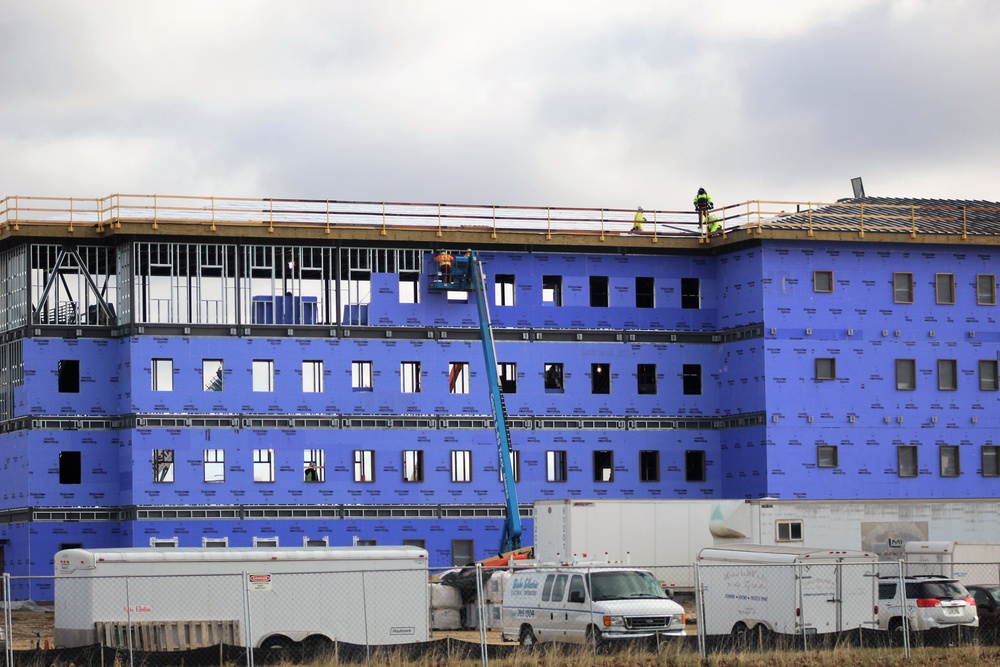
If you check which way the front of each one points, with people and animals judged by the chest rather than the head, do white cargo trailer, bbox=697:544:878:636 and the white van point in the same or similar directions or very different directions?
very different directions

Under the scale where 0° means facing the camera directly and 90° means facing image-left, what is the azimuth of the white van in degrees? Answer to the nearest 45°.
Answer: approximately 315°

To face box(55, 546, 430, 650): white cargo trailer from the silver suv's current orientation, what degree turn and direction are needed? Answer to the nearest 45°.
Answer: approximately 90° to its left

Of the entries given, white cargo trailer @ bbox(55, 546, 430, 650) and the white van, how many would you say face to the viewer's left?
1

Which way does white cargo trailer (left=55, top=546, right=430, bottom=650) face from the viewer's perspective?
to the viewer's left

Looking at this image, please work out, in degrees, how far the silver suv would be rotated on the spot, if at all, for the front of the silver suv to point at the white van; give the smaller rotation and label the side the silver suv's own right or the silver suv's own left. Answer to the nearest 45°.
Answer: approximately 90° to the silver suv's own left

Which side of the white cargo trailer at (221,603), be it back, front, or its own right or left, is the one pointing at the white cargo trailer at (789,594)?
back

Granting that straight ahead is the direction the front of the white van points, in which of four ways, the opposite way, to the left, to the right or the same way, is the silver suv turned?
the opposite way

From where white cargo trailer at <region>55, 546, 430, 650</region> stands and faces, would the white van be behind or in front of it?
behind

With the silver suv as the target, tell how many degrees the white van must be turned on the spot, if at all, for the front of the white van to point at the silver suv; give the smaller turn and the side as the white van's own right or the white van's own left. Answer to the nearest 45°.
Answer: approximately 90° to the white van's own left
